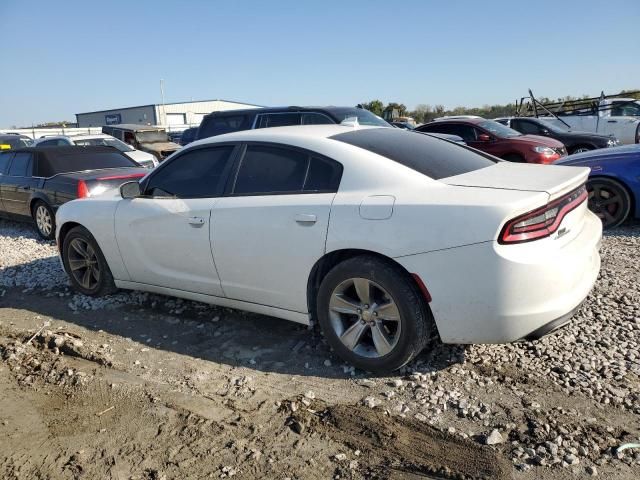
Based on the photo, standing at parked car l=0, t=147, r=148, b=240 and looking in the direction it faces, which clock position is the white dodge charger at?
The white dodge charger is roughly at 7 o'clock from the parked car.

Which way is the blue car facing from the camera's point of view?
to the viewer's left

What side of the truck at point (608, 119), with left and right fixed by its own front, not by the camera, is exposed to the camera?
right

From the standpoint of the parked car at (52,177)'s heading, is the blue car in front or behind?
behind

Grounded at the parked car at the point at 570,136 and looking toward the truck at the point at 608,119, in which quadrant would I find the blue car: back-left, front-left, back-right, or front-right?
back-right

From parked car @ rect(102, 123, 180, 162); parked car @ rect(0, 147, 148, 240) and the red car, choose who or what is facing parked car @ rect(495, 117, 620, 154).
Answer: parked car @ rect(102, 123, 180, 162)

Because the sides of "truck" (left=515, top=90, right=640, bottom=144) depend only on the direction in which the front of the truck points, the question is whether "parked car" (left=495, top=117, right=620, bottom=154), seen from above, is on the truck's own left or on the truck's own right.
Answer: on the truck's own right

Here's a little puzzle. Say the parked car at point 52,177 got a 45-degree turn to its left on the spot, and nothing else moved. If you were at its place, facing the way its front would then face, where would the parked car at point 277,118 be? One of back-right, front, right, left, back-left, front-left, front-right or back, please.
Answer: back

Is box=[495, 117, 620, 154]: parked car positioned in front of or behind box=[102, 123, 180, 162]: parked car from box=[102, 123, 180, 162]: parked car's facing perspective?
in front

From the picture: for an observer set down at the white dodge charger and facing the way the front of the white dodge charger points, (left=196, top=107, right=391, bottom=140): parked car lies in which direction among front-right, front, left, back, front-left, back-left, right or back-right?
front-right

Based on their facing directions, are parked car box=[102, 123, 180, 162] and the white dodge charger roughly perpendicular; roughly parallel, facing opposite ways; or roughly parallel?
roughly parallel, facing opposite ways

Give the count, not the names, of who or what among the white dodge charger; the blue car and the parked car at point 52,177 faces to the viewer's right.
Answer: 0

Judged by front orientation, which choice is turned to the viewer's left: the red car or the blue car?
the blue car

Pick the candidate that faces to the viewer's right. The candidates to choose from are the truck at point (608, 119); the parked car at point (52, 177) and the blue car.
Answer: the truck

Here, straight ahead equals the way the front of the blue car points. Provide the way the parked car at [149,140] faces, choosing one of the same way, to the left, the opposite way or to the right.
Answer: the opposite way

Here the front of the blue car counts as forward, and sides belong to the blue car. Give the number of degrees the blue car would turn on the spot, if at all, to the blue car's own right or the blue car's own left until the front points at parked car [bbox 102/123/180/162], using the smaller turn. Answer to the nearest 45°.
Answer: approximately 45° to the blue car's own right

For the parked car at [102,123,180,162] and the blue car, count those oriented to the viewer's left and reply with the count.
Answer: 1

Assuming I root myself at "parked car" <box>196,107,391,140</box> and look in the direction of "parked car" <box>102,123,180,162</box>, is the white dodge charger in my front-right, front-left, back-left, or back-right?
back-left

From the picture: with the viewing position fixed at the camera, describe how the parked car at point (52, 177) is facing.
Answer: facing away from the viewer and to the left of the viewer

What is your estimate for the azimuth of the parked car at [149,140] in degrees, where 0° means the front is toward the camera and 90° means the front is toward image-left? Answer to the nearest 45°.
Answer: approximately 315°

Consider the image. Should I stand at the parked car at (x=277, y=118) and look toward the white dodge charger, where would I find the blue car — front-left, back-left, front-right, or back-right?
front-left

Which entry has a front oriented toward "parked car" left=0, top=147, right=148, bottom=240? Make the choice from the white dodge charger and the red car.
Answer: the white dodge charger

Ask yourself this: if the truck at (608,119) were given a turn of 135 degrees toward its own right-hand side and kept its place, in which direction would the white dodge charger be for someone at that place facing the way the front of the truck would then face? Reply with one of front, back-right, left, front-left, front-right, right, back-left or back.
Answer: front-left
